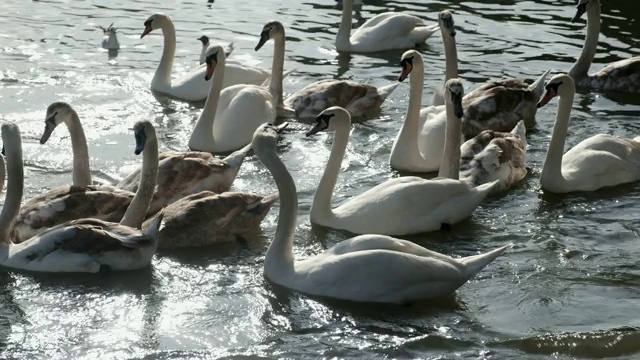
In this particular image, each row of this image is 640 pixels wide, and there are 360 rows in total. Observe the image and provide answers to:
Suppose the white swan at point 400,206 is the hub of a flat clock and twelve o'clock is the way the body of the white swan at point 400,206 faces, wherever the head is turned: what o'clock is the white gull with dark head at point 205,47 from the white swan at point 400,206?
the white gull with dark head at point 205,47 is roughly at 2 o'clock from the white swan at point 400,206.

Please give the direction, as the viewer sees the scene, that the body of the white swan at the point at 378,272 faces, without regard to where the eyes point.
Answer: to the viewer's left

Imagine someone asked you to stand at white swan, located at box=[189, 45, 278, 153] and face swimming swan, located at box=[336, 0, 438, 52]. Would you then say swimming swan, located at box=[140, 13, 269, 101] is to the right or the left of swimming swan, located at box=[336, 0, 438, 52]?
left

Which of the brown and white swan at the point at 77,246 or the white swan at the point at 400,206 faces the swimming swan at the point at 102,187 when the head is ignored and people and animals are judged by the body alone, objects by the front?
the white swan at the point at 400,206

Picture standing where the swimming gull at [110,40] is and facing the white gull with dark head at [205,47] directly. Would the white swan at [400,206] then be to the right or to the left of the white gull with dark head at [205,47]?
right

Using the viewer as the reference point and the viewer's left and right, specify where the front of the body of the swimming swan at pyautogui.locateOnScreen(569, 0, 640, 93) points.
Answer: facing to the left of the viewer

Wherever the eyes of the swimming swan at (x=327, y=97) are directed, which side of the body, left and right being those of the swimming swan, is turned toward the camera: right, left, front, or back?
left

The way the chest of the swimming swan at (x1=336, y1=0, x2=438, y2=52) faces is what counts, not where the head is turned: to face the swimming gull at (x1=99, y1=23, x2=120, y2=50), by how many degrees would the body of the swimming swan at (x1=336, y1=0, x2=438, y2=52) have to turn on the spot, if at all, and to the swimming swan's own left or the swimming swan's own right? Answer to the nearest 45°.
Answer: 0° — it already faces it

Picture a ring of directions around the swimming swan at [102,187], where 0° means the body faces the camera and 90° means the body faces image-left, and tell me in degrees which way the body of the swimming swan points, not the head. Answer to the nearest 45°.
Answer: approximately 90°

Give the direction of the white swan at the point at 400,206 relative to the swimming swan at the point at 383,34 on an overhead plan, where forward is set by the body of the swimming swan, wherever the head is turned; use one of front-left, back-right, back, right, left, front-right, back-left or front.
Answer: left
